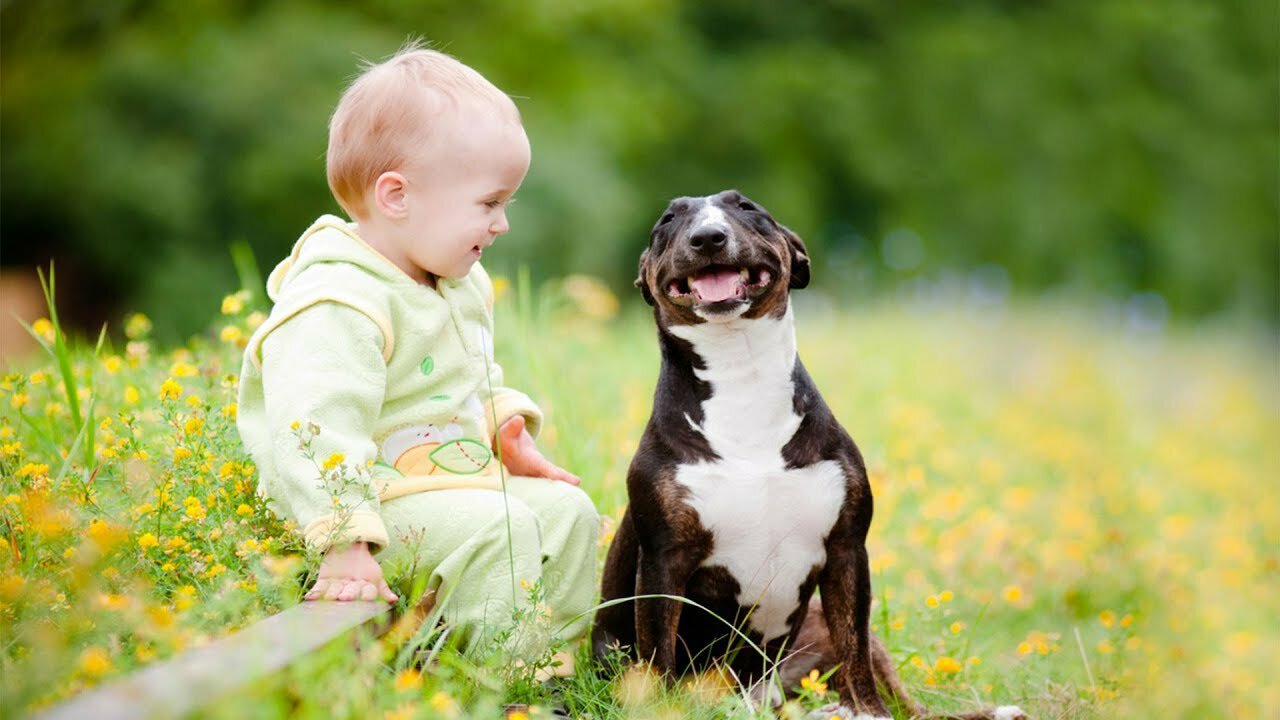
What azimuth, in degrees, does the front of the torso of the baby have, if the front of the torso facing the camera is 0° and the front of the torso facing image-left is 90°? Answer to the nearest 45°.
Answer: approximately 315°

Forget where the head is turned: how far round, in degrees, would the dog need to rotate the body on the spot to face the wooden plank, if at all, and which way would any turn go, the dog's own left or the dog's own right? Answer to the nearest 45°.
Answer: approximately 45° to the dog's own right

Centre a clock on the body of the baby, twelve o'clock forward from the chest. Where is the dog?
The dog is roughly at 11 o'clock from the baby.

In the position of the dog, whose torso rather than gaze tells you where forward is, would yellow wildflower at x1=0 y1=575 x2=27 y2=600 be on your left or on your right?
on your right

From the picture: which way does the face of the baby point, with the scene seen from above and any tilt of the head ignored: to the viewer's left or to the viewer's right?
to the viewer's right
